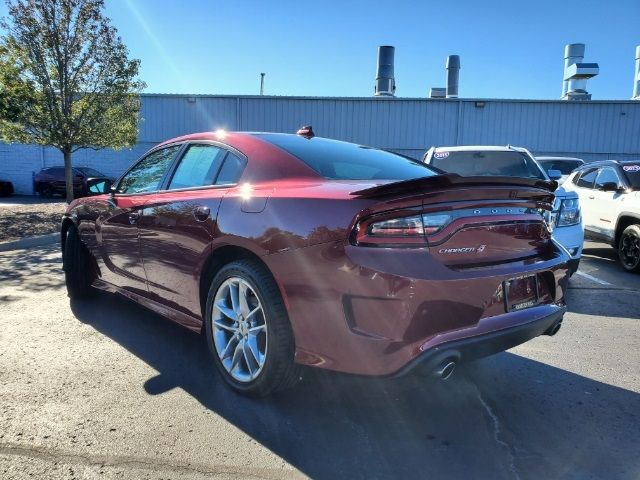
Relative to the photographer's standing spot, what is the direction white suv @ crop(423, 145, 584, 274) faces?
facing the viewer and to the right of the viewer

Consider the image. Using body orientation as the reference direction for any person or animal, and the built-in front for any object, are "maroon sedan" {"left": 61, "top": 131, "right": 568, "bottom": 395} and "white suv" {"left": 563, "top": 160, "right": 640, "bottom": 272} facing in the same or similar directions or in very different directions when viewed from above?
very different directions

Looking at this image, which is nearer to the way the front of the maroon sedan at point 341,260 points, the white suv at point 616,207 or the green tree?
the green tree

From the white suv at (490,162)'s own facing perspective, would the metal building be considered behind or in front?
behind

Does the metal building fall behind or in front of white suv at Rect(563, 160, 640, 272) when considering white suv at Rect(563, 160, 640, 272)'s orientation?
behind

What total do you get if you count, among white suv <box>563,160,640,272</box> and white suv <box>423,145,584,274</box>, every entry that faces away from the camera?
0

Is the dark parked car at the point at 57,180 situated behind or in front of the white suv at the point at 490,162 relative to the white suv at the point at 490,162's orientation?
behind

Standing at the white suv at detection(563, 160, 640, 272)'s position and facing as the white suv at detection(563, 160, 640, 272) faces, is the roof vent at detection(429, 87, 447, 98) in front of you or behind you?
behind

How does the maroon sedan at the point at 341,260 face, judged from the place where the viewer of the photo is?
facing away from the viewer and to the left of the viewer

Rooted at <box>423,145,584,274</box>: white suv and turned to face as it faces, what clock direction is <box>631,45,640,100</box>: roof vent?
The roof vent is roughly at 8 o'clock from the white suv.
